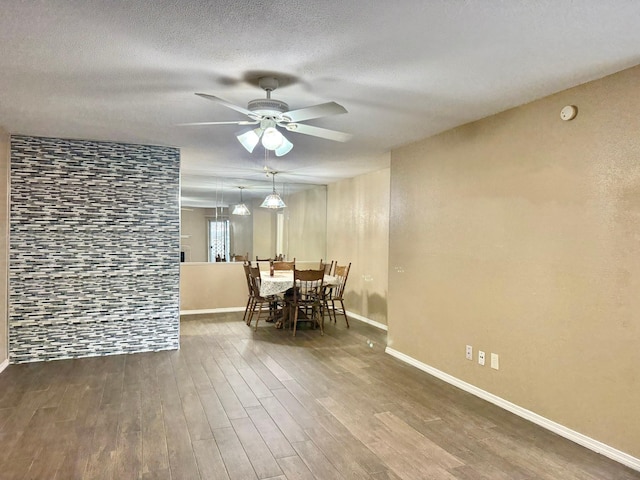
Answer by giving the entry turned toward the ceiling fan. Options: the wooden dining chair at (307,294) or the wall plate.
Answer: the wall plate

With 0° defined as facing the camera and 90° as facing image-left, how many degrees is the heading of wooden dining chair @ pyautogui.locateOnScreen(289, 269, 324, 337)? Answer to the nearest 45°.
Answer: approximately 180°

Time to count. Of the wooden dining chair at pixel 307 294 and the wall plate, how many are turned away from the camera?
1

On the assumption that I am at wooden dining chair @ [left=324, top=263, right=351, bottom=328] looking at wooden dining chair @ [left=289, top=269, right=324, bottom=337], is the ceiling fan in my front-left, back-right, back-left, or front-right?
front-left

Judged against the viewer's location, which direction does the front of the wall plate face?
facing the viewer and to the left of the viewer

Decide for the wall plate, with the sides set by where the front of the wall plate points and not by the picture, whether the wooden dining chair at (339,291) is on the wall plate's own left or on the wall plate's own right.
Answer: on the wall plate's own right

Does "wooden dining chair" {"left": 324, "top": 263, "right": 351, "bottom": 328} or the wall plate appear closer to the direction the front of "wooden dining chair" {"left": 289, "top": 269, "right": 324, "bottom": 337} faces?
the wooden dining chair

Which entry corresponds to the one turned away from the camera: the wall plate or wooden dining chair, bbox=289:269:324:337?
the wooden dining chair

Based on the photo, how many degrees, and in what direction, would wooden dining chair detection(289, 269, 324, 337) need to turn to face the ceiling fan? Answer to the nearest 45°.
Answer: approximately 180°

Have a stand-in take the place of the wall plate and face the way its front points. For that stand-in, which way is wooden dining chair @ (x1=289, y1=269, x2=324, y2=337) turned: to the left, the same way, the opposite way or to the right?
to the right

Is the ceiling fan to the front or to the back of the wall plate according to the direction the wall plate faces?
to the front
